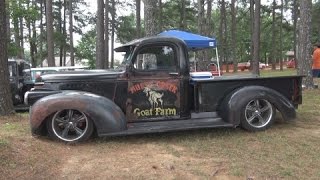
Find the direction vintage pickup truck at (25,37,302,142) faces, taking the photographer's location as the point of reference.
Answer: facing to the left of the viewer

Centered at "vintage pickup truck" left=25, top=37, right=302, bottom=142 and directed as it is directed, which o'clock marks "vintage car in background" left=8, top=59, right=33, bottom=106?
The vintage car in background is roughly at 2 o'clock from the vintage pickup truck.
